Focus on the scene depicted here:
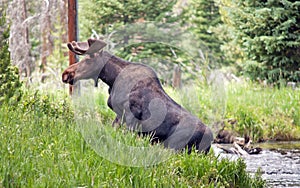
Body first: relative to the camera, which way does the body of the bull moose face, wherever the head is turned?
to the viewer's left
